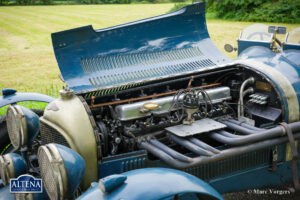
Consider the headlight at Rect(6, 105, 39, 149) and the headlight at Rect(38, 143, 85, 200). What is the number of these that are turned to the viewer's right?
0

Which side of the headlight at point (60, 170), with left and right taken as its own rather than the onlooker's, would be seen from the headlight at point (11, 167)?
right

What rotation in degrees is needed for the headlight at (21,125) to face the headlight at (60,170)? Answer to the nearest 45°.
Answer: approximately 45° to its left

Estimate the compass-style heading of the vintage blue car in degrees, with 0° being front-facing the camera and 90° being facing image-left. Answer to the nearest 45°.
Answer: approximately 45°

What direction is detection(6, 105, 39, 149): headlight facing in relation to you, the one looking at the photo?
facing the viewer and to the left of the viewer

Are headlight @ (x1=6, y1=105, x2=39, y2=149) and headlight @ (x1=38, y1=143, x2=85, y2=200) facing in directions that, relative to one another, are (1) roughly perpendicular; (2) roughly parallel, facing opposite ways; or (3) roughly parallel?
roughly parallel
